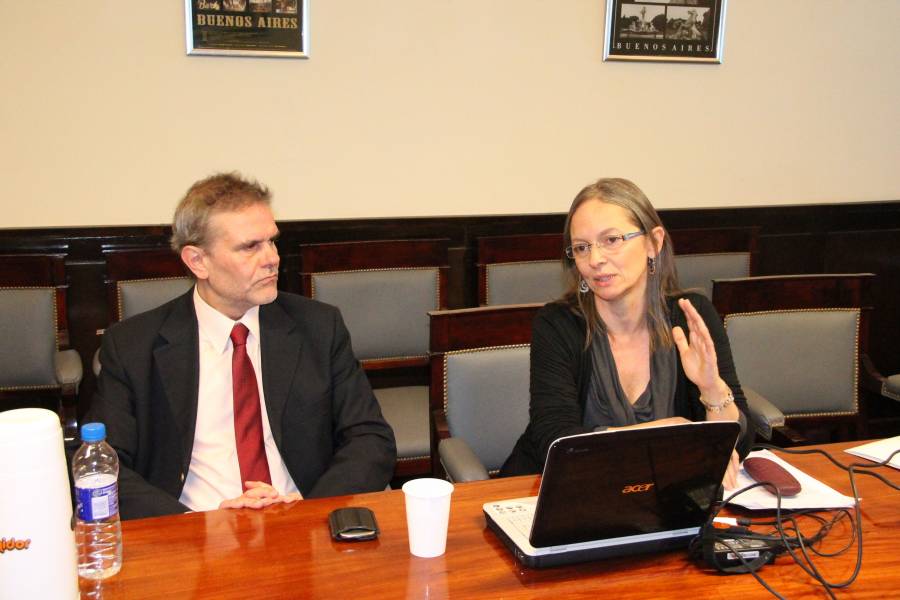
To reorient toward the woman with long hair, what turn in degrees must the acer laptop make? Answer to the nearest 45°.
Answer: approximately 45° to its right

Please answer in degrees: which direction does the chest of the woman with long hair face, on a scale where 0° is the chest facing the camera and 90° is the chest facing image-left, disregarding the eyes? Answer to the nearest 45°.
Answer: approximately 0°
